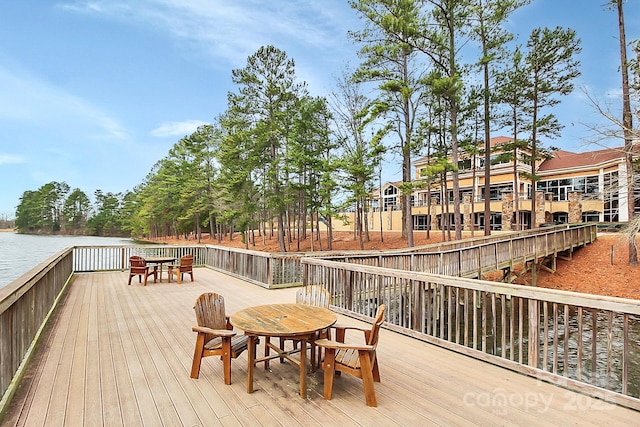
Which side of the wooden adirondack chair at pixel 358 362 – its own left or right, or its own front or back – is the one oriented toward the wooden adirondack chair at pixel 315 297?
right

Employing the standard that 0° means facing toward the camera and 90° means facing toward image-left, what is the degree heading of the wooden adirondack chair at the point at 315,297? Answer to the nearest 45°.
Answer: approximately 45°

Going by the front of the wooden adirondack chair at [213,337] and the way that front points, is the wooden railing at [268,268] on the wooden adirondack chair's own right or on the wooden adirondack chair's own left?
on the wooden adirondack chair's own left

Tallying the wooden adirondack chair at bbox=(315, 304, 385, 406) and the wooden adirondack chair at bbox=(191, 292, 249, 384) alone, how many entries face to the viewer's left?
1

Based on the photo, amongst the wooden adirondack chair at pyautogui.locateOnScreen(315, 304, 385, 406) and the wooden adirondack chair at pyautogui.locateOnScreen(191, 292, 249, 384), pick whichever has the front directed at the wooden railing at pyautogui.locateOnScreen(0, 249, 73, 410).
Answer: the wooden adirondack chair at pyautogui.locateOnScreen(315, 304, 385, 406)

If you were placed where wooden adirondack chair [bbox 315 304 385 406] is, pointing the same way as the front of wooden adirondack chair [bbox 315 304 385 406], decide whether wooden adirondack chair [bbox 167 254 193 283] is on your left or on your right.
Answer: on your right

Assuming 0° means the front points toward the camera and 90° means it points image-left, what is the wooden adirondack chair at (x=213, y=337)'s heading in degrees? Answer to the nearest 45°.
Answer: approximately 315°

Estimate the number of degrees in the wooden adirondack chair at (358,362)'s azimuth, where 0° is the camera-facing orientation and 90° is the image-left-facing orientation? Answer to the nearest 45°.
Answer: approximately 90°

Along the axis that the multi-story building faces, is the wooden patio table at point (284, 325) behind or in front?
in front

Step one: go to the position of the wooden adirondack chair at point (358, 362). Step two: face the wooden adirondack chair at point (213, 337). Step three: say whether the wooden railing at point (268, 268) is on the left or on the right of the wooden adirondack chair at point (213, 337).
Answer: right

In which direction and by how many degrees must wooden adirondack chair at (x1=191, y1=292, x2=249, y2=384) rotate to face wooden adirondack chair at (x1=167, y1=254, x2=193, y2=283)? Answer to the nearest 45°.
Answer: approximately 135° to its left

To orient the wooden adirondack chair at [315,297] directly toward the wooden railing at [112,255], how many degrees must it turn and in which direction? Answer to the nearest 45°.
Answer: approximately 90° to its right

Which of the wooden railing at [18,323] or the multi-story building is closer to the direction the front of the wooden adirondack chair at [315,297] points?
the wooden railing

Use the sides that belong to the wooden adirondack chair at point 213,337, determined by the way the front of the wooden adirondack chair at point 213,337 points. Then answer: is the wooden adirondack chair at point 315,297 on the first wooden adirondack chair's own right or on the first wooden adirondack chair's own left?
on the first wooden adirondack chair's own left

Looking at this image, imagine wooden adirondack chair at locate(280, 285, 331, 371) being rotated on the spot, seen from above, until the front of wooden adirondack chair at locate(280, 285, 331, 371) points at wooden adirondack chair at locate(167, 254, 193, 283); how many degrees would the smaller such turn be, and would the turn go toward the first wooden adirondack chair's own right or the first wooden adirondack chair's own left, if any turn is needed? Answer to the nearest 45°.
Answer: approximately 90° to the first wooden adirondack chair's own right

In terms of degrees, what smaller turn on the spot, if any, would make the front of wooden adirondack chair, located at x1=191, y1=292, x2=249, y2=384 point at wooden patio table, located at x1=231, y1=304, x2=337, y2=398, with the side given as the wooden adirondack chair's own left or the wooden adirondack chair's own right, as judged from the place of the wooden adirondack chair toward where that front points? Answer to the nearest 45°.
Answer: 0° — it already faces it
